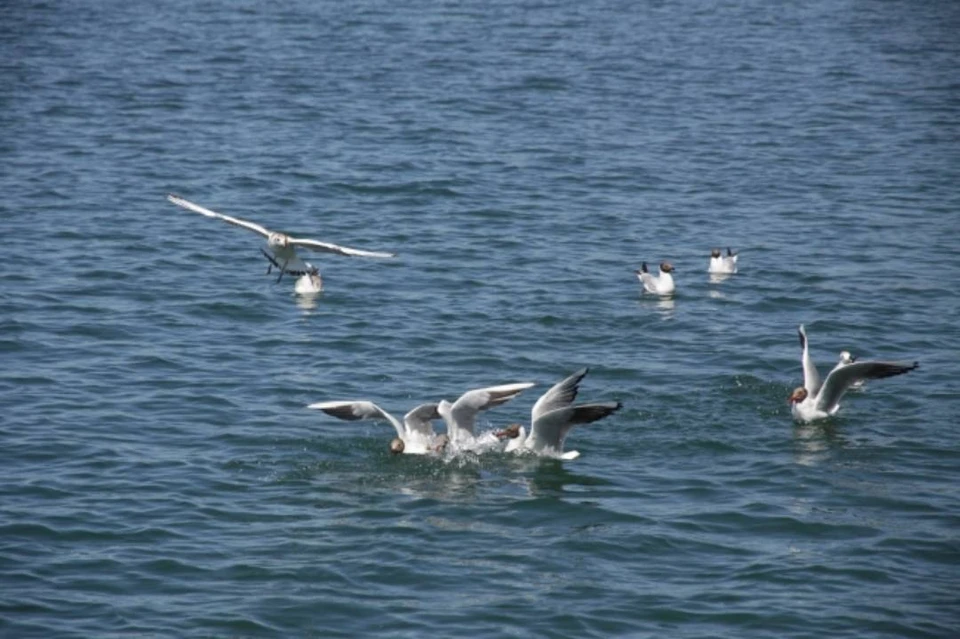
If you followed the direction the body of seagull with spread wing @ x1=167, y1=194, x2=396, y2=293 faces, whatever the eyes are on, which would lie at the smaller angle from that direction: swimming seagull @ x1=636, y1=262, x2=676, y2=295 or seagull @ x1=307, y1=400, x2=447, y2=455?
the seagull

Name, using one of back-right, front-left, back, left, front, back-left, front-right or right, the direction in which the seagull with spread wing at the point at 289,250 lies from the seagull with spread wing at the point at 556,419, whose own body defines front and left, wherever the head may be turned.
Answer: front-right

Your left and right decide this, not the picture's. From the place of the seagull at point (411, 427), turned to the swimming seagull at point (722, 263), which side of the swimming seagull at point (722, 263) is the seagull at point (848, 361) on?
right

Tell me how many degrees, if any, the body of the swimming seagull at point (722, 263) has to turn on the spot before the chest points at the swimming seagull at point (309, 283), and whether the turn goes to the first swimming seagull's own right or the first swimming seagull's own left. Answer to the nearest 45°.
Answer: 0° — it already faces it

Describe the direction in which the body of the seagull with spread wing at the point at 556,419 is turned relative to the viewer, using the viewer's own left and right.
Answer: facing to the left of the viewer

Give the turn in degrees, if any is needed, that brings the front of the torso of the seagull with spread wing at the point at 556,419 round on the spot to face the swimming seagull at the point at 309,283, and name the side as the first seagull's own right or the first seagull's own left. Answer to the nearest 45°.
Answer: approximately 45° to the first seagull's own right

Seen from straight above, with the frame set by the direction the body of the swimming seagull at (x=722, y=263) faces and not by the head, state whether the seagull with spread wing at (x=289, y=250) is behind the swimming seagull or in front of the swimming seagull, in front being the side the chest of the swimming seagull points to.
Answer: in front

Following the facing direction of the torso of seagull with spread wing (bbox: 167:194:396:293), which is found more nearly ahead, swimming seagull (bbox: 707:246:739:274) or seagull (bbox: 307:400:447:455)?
the seagull

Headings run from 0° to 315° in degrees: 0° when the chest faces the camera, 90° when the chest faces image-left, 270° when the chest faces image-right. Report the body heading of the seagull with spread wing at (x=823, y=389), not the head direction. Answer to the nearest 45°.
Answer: approximately 45°

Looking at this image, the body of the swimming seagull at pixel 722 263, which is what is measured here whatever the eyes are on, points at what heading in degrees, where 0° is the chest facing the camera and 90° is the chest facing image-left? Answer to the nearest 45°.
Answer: approximately 90°

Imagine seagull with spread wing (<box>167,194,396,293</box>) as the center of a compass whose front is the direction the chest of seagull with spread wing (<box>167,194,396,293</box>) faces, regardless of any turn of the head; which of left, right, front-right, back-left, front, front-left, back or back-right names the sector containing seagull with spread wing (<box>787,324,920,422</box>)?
left

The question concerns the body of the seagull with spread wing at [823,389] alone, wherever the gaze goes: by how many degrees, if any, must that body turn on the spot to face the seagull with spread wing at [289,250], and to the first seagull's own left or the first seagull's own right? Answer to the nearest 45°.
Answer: approximately 45° to the first seagull's own right

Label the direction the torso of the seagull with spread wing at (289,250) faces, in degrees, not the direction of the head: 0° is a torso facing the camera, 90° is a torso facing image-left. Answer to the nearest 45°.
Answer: approximately 45°
